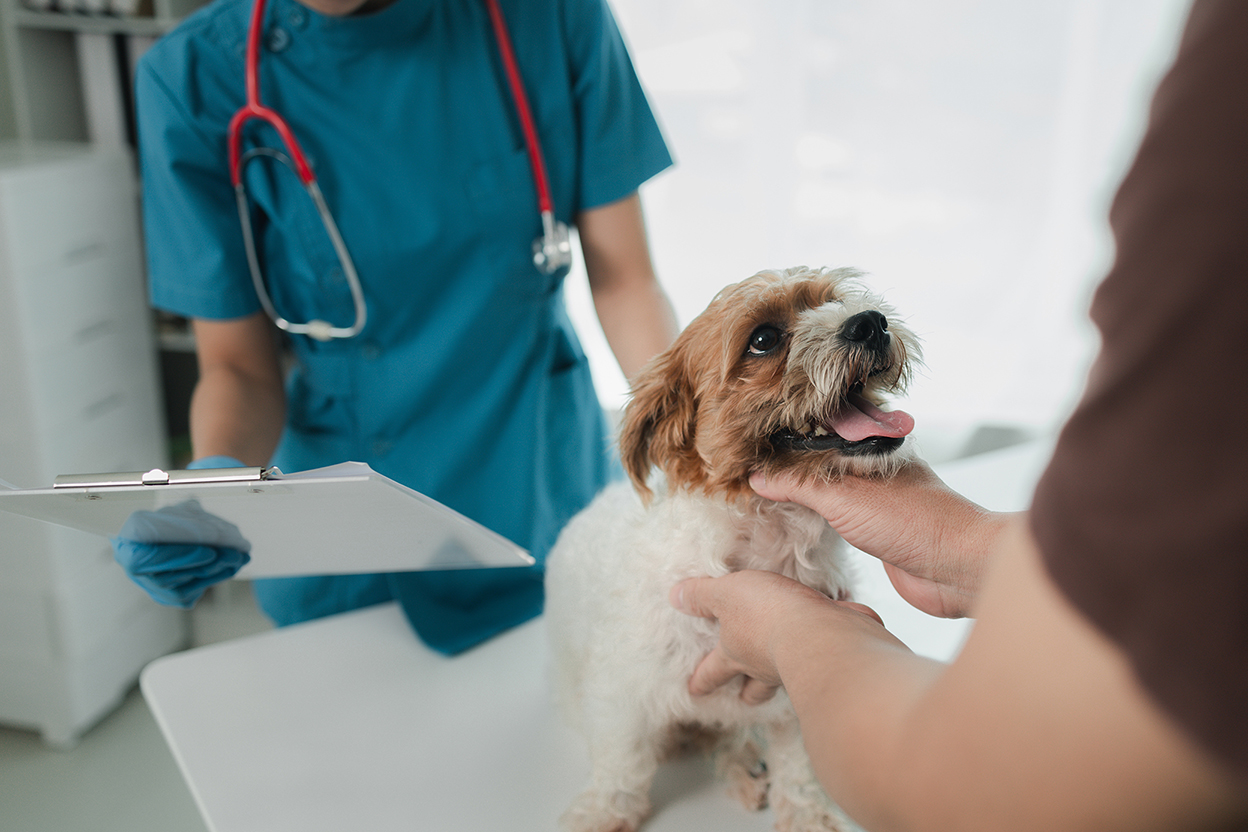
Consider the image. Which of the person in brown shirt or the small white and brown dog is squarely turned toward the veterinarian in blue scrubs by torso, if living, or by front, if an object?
the person in brown shirt

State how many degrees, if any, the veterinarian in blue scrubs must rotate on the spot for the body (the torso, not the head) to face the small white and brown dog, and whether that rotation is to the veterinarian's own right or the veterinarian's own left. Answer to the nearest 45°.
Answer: approximately 45° to the veterinarian's own left

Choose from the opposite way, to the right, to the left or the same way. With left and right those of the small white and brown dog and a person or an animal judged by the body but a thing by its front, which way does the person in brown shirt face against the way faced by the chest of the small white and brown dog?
the opposite way

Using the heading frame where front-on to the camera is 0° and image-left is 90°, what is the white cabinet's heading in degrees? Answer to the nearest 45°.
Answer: approximately 315°

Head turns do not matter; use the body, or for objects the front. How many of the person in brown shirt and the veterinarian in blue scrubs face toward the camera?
1

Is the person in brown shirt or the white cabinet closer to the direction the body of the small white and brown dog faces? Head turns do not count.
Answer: the person in brown shirt

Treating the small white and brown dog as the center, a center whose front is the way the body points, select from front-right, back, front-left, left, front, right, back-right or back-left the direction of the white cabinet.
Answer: back

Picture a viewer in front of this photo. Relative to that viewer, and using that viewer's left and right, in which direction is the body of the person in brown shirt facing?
facing away from the viewer and to the left of the viewer

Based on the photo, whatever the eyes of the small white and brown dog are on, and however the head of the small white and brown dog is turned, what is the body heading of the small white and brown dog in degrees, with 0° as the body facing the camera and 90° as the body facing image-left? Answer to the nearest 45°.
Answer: approximately 315°

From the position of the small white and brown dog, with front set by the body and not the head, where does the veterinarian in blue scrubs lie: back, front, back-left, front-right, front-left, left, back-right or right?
back

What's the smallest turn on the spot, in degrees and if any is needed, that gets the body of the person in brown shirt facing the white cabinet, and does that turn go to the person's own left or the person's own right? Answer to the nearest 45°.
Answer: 0° — they already face it
